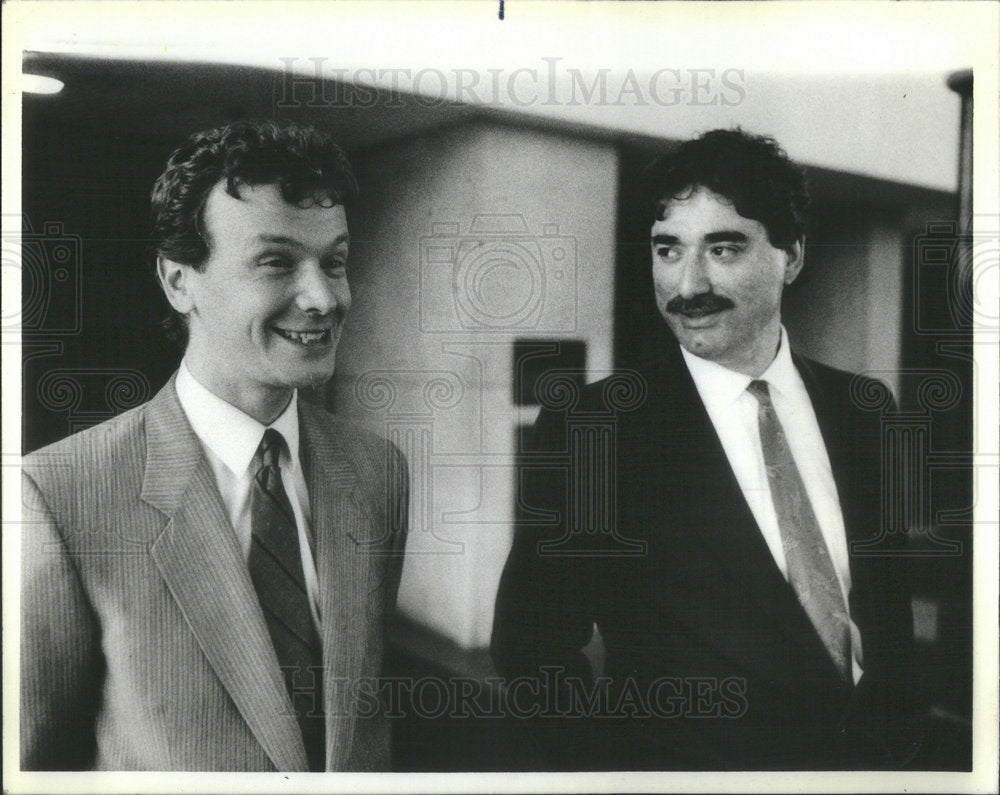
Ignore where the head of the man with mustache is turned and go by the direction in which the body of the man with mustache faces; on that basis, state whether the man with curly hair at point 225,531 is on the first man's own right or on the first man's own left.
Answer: on the first man's own right

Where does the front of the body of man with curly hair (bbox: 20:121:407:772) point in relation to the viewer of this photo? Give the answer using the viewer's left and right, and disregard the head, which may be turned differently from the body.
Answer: facing the viewer and to the right of the viewer

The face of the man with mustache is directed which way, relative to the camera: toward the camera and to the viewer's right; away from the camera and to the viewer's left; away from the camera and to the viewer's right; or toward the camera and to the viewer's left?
toward the camera and to the viewer's left

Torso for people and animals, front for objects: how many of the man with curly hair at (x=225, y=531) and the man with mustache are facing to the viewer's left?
0

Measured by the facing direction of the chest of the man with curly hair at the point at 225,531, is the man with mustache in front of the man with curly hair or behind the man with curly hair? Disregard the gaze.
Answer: in front

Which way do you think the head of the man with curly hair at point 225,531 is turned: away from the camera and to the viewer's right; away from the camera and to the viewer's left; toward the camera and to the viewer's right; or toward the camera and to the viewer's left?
toward the camera and to the viewer's right
